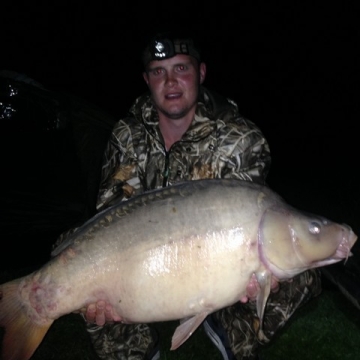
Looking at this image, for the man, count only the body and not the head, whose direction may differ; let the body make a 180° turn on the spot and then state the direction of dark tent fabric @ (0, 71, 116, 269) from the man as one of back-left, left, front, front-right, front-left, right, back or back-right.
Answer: front-left

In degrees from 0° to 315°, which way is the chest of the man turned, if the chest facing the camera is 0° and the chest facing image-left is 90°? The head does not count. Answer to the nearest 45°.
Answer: approximately 0°
